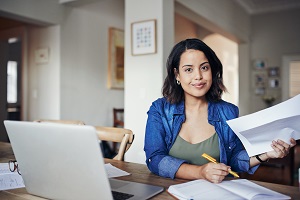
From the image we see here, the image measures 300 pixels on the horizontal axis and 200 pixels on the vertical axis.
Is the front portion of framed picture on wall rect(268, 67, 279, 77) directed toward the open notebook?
yes

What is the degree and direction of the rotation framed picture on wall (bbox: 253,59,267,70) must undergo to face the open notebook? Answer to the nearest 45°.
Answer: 0° — it already faces it

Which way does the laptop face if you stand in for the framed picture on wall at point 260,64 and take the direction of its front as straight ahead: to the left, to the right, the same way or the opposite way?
the opposite way

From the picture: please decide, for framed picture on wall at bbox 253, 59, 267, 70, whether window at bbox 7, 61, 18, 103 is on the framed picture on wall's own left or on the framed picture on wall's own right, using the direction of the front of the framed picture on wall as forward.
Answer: on the framed picture on wall's own right

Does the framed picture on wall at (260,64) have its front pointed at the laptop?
yes

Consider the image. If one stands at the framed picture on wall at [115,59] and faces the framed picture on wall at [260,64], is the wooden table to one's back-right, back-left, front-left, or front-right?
back-right

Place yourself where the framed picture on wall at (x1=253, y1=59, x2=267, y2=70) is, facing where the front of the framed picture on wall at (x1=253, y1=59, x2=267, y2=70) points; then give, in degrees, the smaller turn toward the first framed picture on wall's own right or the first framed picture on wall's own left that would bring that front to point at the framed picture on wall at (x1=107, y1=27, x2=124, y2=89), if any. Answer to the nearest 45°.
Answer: approximately 45° to the first framed picture on wall's own right

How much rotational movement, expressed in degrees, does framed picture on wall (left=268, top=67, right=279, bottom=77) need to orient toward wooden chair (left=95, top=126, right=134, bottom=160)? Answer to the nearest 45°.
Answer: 0° — it already faces it

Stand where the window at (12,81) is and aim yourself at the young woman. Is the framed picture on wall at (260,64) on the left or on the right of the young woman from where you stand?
left
